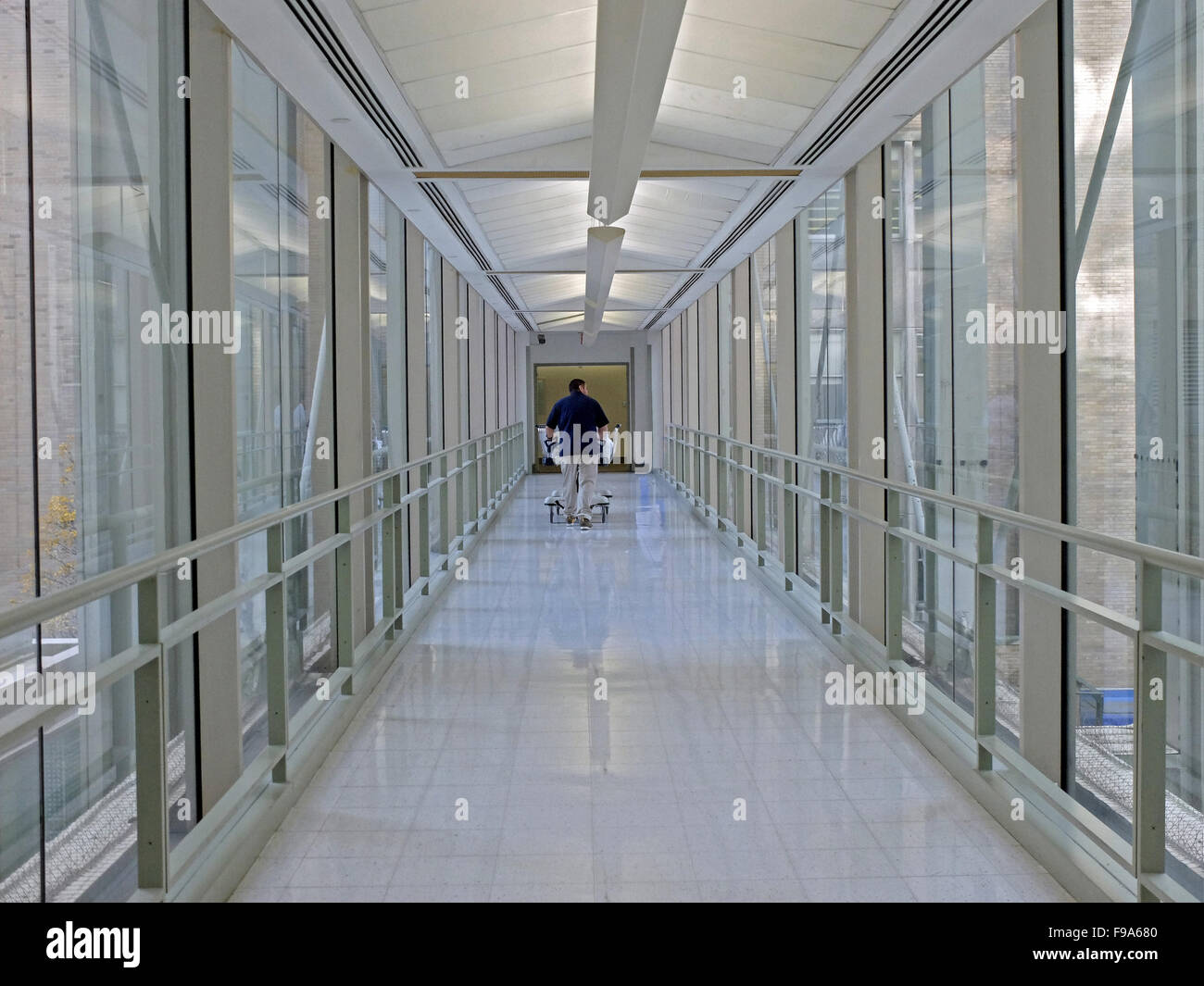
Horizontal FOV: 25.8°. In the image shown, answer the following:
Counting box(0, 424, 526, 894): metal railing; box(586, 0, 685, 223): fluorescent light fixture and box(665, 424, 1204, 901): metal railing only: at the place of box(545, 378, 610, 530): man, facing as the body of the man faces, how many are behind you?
3

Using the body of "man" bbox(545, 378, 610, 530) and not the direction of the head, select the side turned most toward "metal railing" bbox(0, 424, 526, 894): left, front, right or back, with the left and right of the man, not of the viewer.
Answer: back

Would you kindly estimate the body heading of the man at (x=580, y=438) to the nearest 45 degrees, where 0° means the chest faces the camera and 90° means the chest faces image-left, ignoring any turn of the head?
approximately 180°

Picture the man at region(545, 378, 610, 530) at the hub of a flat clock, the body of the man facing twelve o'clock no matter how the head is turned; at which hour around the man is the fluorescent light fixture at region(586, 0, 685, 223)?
The fluorescent light fixture is roughly at 6 o'clock from the man.

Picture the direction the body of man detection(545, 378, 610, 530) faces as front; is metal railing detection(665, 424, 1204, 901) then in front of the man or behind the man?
behind
